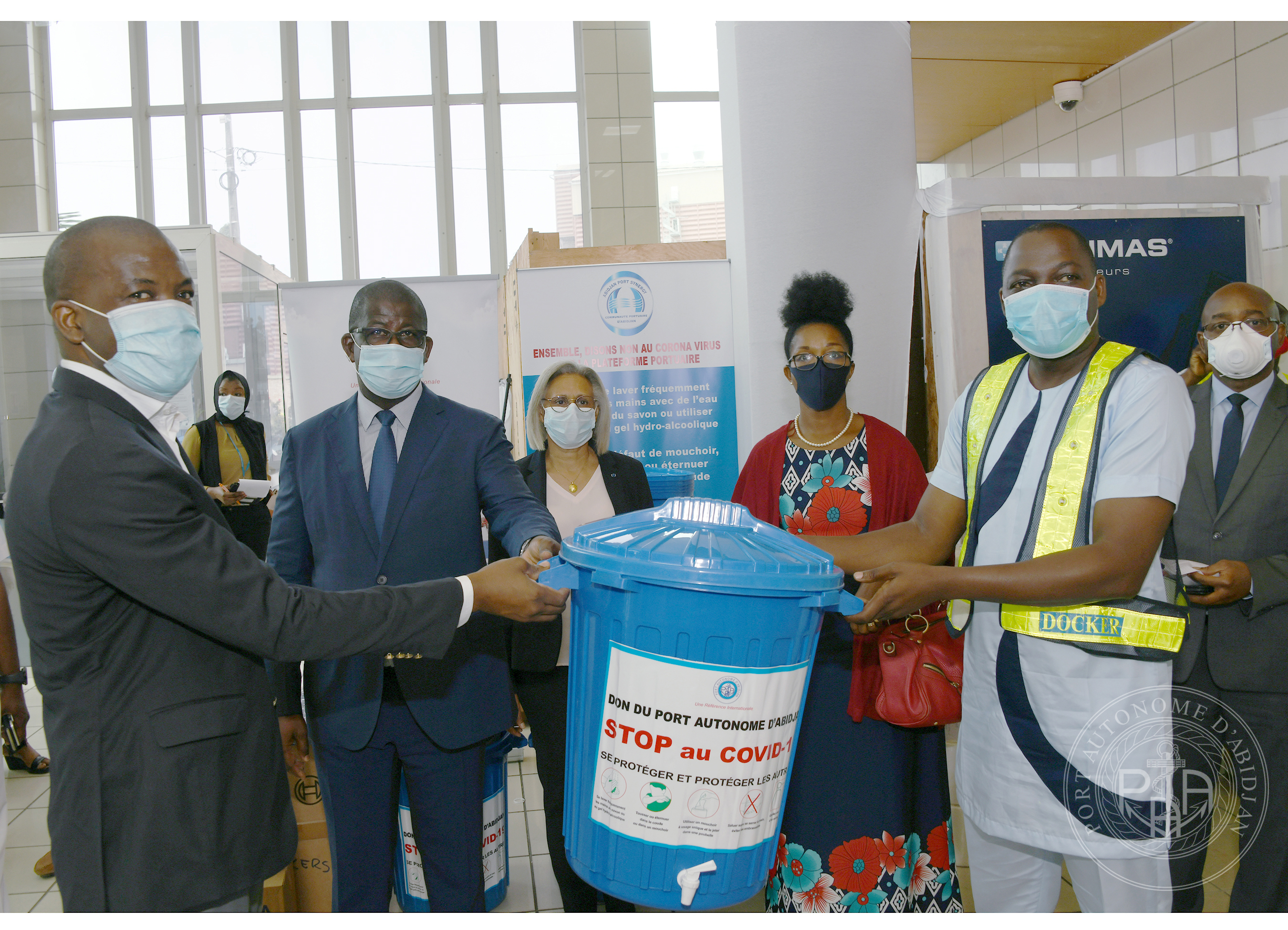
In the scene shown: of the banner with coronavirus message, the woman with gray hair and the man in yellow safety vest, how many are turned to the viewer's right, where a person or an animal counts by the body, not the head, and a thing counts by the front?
0

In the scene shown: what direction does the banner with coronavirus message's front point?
toward the camera

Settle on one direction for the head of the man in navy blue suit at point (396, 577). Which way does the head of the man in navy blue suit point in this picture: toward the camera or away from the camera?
toward the camera

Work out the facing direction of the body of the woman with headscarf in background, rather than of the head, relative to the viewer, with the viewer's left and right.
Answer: facing the viewer

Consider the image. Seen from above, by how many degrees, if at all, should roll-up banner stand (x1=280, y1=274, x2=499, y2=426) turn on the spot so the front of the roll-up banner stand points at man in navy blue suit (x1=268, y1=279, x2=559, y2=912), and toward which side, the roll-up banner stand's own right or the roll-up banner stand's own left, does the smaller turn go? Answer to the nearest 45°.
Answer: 0° — it already faces them

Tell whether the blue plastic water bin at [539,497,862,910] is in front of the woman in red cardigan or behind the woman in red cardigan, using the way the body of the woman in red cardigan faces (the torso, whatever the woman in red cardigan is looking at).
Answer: in front

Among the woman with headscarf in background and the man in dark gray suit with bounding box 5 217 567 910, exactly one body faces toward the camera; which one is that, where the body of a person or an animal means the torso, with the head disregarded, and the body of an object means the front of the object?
the woman with headscarf in background

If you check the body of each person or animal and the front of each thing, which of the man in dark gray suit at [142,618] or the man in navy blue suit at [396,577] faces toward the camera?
the man in navy blue suit
